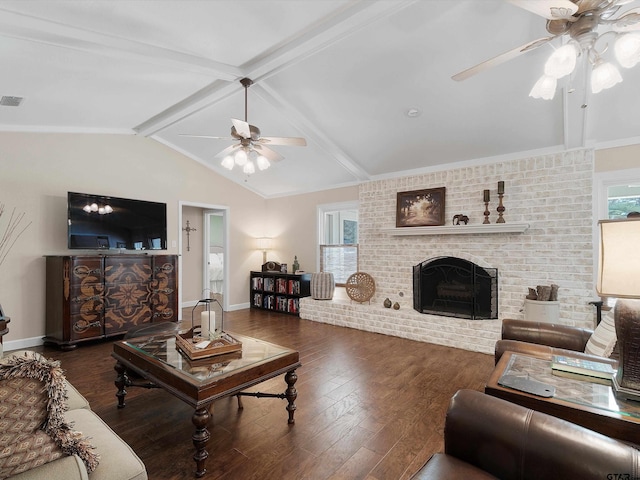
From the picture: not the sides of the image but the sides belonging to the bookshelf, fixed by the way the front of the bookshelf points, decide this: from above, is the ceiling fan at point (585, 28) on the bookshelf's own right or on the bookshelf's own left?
on the bookshelf's own left

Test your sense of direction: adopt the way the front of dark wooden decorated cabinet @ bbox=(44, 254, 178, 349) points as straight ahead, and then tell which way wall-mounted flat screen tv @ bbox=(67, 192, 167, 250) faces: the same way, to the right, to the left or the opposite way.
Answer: the same way

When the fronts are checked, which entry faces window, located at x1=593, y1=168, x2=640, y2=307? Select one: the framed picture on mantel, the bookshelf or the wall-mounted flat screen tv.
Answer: the wall-mounted flat screen tv

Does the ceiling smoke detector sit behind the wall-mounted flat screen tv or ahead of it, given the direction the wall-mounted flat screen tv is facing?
ahead

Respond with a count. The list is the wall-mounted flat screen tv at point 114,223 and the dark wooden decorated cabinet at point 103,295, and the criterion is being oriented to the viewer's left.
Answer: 0

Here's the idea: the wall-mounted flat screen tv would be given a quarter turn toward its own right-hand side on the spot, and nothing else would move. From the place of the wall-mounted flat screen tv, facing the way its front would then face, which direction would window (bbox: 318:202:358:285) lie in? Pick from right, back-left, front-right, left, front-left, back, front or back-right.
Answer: back-left

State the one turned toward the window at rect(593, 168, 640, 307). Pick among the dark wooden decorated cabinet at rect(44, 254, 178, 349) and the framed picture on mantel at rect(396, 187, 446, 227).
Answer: the dark wooden decorated cabinet

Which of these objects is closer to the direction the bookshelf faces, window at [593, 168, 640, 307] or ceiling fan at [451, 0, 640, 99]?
the ceiling fan

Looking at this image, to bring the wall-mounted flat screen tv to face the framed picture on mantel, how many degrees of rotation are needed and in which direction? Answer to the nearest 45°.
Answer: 0° — it already faces it

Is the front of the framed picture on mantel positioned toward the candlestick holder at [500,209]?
no

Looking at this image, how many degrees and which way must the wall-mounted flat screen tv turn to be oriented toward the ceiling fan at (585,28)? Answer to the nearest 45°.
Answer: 0° — it already faces it

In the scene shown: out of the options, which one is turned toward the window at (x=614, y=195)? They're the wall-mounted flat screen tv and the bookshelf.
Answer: the wall-mounted flat screen tv

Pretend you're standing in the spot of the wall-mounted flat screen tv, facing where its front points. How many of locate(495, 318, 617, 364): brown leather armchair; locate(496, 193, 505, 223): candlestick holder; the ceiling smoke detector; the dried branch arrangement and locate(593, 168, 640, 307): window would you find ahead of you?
4

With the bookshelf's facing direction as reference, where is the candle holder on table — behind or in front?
in front

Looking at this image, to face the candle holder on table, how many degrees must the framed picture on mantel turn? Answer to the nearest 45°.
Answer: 0° — it already faces it

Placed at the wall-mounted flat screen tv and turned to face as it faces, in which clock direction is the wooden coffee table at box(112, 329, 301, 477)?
The wooden coffee table is roughly at 1 o'clock from the wall-mounted flat screen tv.
